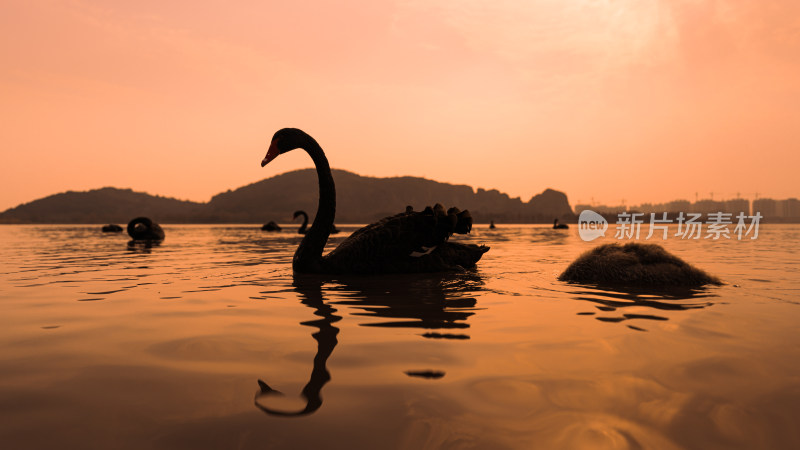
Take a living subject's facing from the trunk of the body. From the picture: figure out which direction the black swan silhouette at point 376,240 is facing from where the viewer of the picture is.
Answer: facing to the left of the viewer

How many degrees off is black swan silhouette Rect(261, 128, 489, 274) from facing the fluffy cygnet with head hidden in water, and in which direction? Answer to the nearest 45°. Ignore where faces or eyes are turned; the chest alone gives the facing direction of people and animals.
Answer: approximately 180°

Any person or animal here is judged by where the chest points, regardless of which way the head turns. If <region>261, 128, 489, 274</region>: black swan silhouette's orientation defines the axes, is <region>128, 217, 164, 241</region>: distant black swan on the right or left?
on its right

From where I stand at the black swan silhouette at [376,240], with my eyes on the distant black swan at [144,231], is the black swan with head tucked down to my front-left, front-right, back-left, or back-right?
back-right

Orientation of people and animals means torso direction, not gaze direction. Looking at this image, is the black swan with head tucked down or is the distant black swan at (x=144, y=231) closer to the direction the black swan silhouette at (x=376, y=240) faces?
the distant black swan
